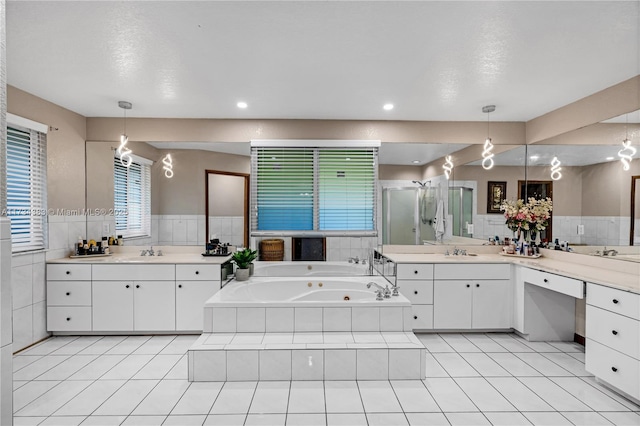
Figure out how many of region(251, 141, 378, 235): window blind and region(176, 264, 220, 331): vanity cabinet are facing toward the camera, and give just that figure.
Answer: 2

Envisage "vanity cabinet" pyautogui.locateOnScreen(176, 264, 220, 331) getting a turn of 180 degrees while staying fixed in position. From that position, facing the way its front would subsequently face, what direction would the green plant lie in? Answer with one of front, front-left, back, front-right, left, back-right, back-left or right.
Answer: right

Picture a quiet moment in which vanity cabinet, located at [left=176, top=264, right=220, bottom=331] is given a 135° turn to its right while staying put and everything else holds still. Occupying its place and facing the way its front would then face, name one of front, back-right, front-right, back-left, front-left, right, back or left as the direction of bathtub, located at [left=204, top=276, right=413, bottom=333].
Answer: back

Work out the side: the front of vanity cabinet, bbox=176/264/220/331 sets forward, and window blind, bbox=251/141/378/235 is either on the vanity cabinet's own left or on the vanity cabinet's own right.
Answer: on the vanity cabinet's own left

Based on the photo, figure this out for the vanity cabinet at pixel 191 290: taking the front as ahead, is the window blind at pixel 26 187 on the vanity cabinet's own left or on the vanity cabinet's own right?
on the vanity cabinet's own right

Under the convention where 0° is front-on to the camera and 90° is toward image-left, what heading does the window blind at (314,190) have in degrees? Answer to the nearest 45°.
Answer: approximately 0°

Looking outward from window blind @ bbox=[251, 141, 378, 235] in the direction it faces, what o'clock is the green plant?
The green plant is roughly at 2 o'clock from the window blind.

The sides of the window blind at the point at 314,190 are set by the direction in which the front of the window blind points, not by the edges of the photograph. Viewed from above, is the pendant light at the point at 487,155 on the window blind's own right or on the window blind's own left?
on the window blind's own left

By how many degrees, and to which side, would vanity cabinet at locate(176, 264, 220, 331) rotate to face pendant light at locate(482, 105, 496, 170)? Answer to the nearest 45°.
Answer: approximately 90° to its left

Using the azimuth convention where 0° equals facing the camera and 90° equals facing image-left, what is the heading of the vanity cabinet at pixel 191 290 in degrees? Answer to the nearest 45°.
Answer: approximately 0°
